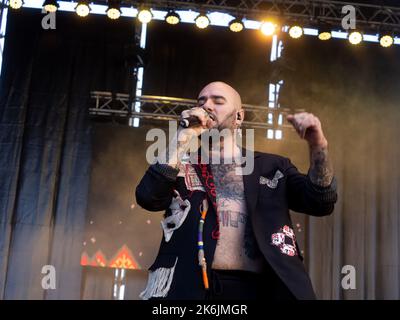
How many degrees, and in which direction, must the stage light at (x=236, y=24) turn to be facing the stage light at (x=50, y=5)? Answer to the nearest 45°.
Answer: approximately 90° to its right

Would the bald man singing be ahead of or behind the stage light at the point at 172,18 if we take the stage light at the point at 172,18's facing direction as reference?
ahead

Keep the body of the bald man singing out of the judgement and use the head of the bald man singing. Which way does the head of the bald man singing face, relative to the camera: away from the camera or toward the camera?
toward the camera

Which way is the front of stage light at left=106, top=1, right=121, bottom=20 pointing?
toward the camera

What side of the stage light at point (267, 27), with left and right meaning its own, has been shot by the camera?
front

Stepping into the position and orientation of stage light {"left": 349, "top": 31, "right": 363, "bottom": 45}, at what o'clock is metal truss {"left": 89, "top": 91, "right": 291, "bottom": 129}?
The metal truss is roughly at 3 o'clock from the stage light.

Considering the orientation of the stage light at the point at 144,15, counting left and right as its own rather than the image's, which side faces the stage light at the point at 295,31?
left

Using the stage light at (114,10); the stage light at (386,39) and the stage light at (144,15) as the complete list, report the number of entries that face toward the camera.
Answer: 3

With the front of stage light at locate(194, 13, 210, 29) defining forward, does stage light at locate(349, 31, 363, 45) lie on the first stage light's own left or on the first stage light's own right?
on the first stage light's own left

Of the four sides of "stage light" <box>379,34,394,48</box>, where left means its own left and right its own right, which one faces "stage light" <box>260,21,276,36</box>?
right

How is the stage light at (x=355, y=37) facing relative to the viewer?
toward the camera

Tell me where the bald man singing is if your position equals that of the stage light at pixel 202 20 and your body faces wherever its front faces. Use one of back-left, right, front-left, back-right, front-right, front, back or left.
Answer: front

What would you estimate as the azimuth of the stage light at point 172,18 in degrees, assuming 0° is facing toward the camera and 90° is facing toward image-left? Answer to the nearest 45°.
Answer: approximately 0°

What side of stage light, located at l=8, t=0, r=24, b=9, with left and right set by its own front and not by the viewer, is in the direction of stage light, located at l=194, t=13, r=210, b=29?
left
